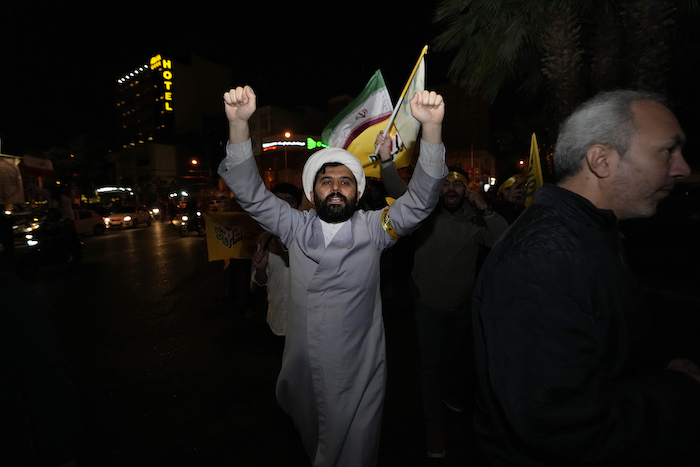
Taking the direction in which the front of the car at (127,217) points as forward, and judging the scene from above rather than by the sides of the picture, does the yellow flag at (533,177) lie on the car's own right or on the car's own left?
on the car's own left

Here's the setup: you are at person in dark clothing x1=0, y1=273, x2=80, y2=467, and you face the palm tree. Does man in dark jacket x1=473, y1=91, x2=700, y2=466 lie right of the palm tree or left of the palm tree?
right

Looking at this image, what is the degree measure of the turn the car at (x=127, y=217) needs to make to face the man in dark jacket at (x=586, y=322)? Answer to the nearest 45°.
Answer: approximately 45° to its left

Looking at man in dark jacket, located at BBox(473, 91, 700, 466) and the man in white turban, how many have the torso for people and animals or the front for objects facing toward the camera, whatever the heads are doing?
1

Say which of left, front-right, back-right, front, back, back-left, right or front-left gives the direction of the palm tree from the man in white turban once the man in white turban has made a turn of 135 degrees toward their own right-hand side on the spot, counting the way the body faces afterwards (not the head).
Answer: right

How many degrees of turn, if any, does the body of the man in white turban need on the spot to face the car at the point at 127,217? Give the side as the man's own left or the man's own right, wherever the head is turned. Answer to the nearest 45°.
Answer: approximately 135° to the man's own right

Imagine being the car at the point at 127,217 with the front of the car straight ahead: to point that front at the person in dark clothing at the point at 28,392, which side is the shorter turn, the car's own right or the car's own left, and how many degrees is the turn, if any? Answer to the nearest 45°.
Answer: approximately 45° to the car's own left

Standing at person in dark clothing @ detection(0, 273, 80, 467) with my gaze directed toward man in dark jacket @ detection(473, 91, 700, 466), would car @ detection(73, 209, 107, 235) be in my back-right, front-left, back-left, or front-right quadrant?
back-left

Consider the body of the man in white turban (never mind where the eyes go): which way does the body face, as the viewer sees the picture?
toward the camera
